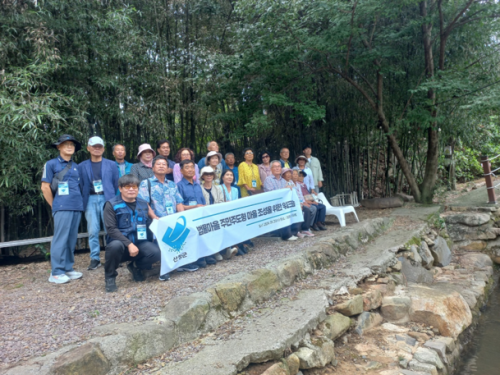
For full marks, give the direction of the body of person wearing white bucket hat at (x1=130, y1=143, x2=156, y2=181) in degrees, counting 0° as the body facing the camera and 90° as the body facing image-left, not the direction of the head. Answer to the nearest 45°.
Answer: approximately 315°

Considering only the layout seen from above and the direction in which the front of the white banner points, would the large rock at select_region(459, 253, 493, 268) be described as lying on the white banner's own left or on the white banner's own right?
on the white banner's own left

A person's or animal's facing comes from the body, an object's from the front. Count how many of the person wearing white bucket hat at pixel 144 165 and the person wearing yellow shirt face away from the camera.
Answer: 0

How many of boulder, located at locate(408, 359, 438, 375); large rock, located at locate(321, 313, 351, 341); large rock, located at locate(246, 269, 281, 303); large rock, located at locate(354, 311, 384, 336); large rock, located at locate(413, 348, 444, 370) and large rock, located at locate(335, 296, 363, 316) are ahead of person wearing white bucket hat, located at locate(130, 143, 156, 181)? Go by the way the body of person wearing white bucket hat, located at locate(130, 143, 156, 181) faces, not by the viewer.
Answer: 6

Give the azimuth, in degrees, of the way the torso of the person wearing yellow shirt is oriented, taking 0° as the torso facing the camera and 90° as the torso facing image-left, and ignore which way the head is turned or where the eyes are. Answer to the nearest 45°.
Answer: approximately 315°

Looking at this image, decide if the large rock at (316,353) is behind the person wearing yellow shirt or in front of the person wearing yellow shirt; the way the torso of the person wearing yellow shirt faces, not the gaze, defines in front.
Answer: in front

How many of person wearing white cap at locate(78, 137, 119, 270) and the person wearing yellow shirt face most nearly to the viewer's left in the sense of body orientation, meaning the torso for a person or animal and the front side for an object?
0

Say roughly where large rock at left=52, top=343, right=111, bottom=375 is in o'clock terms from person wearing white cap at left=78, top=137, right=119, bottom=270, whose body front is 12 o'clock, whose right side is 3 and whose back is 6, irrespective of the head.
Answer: The large rock is roughly at 12 o'clock from the person wearing white cap.

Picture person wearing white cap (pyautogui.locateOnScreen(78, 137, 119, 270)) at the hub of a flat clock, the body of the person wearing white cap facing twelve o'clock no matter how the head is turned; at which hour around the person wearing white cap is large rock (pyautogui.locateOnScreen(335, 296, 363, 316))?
The large rock is roughly at 10 o'clock from the person wearing white cap.

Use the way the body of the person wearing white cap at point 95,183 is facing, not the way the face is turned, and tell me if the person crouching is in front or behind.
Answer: in front

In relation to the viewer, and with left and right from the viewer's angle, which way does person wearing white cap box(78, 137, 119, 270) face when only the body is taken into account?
facing the viewer

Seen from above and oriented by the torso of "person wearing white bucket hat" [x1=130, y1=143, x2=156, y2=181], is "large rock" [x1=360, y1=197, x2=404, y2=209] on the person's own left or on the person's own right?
on the person's own left
